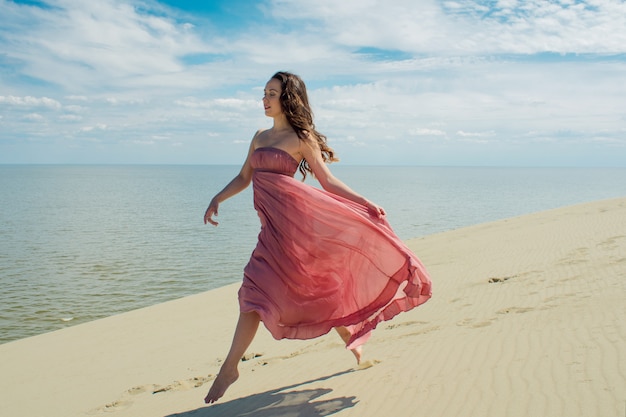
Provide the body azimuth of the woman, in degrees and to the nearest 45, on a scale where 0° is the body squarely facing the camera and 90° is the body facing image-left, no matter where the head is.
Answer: approximately 45°
